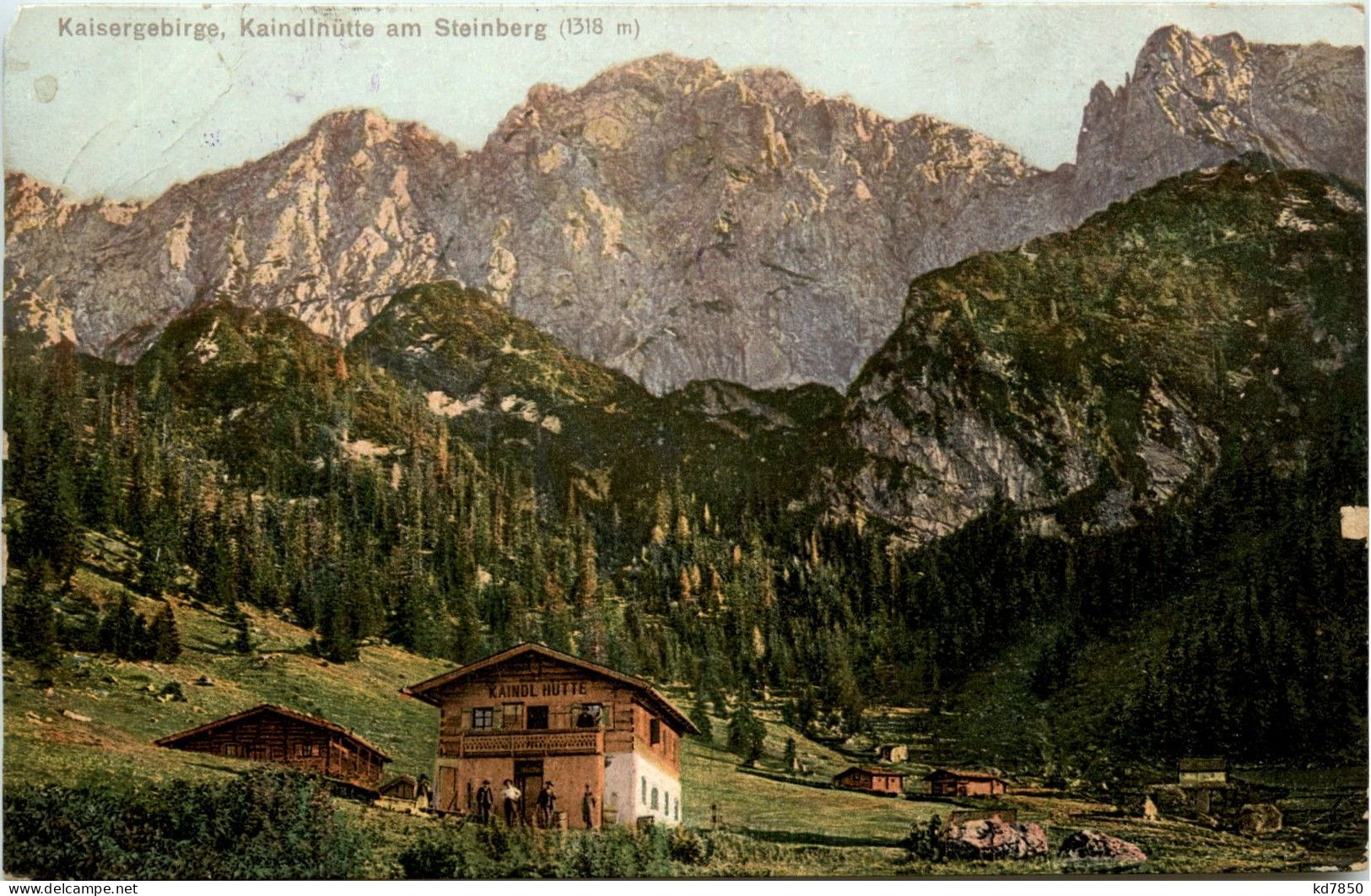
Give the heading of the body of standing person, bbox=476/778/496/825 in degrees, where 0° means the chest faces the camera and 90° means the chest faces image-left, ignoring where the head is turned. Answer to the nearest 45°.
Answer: approximately 0°

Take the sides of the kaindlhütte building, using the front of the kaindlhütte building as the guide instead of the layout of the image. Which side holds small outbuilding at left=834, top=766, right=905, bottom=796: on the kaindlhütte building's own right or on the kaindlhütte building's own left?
on the kaindlhütte building's own left

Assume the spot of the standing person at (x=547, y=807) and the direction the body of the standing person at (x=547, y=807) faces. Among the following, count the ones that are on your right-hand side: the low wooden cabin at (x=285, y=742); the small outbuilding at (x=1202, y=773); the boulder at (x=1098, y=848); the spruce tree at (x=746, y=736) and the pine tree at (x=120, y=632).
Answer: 2

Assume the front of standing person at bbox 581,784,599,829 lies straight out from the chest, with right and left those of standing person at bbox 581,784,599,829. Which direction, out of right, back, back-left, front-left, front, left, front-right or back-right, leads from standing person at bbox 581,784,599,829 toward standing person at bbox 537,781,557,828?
right

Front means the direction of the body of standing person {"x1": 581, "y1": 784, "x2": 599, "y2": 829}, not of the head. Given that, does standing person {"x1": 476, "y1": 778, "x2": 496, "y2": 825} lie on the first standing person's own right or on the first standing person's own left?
on the first standing person's own right

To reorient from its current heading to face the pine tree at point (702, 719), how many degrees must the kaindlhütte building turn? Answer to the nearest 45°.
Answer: approximately 135° to its left

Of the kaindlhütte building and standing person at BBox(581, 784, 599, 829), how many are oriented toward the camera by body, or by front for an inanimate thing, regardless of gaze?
2

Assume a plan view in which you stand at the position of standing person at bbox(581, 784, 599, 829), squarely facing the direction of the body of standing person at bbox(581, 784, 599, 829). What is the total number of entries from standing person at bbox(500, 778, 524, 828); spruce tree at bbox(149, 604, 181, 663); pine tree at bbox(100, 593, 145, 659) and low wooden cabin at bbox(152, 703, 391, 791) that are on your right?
4

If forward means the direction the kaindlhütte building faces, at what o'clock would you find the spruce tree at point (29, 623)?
The spruce tree is roughly at 3 o'clock from the kaindlhütte building.
